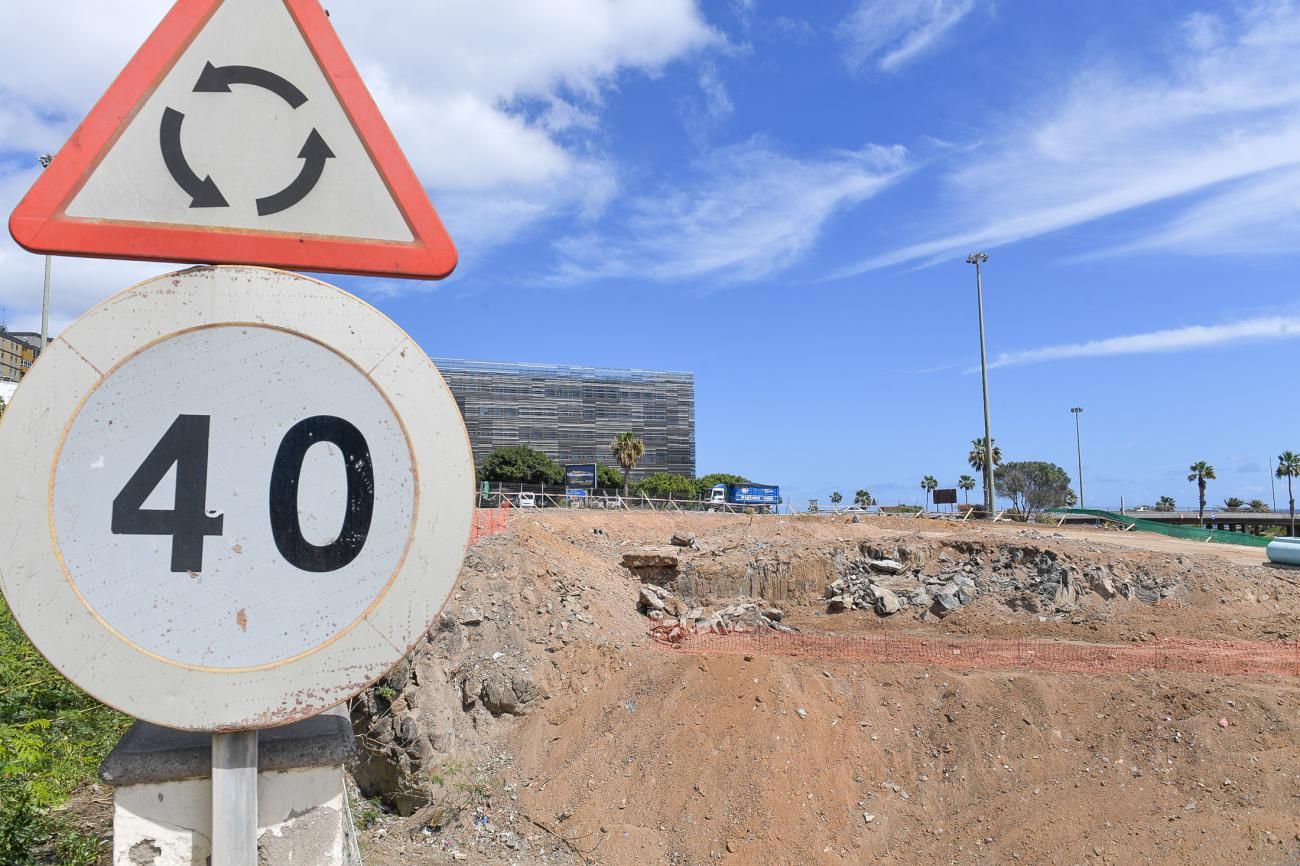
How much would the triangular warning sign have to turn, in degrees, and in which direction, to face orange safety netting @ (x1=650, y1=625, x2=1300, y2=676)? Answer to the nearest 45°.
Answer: approximately 135° to its left

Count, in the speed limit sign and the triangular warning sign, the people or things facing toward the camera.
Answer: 2

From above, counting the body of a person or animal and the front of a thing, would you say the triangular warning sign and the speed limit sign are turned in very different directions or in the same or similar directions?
same or similar directions

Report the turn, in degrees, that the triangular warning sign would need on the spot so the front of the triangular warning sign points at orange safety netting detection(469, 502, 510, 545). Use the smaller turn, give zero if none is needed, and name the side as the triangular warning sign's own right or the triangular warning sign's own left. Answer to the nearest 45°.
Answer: approximately 180°

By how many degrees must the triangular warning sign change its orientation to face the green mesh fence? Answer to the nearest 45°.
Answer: approximately 135° to its left

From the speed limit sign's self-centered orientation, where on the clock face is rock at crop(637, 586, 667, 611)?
The rock is roughly at 7 o'clock from the speed limit sign.

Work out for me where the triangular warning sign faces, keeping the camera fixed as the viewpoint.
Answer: facing the viewer

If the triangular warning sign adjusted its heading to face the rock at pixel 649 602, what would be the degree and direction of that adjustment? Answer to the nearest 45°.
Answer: approximately 135° to its left

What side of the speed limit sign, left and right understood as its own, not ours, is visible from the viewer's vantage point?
front
